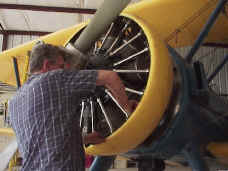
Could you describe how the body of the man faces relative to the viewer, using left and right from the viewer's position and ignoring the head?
facing away from the viewer and to the right of the viewer

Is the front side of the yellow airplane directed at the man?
yes

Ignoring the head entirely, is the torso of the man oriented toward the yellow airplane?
yes

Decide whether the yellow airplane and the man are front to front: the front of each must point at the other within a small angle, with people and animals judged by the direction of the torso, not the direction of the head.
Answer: yes

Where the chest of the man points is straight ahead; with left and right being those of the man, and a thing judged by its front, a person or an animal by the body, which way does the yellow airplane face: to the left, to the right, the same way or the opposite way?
the opposite way

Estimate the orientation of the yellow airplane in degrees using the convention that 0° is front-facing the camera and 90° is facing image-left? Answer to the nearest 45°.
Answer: approximately 45°
